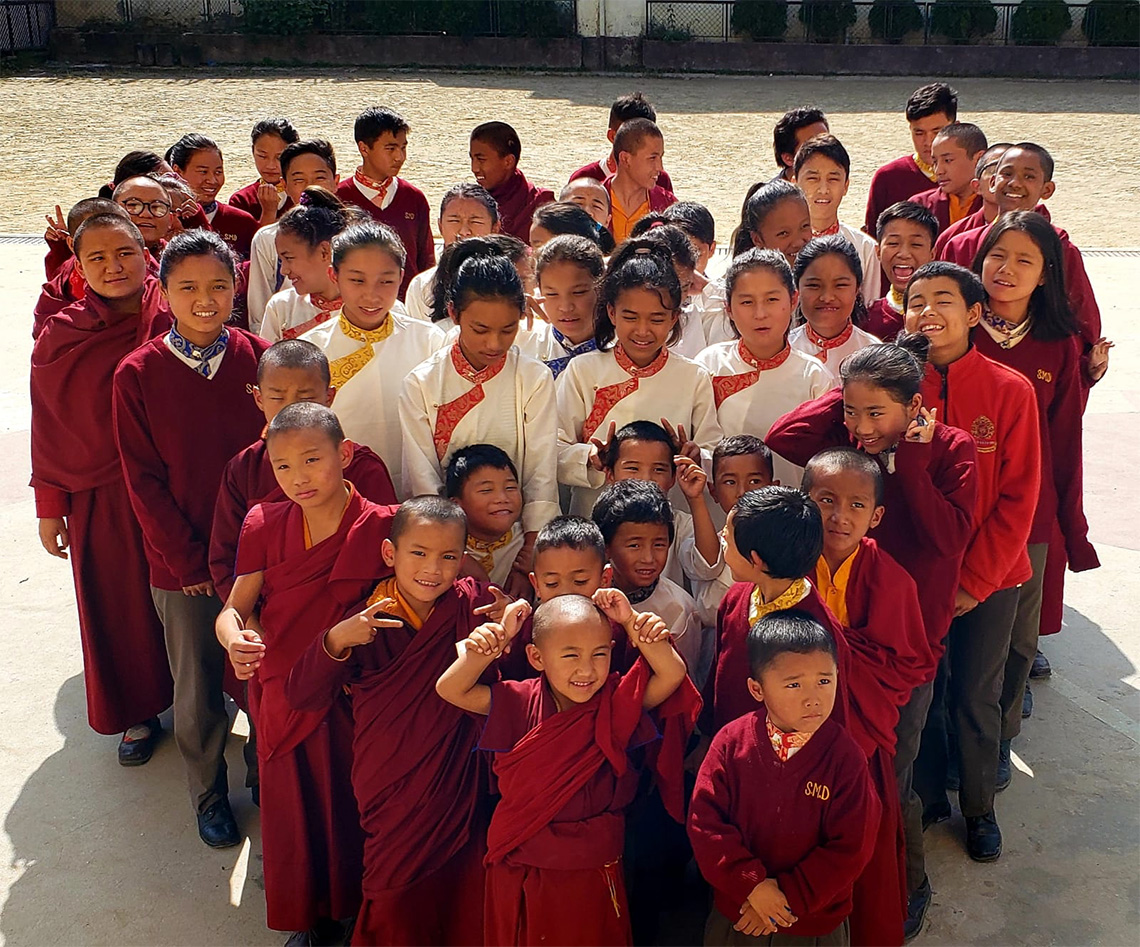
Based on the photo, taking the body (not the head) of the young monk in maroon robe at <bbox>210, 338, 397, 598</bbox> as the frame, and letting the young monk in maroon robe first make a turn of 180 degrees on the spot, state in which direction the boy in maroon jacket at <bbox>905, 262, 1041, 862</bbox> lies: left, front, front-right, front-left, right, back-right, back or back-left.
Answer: right

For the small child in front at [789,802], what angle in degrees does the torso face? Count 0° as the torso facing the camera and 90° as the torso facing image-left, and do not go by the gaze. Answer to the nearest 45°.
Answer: approximately 0°

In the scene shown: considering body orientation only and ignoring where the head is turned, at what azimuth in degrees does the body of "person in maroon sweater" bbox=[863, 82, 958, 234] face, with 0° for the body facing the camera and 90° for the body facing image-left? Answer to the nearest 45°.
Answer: approximately 0°

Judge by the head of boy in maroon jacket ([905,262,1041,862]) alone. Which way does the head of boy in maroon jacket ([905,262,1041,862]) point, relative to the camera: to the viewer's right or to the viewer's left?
to the viewer's left

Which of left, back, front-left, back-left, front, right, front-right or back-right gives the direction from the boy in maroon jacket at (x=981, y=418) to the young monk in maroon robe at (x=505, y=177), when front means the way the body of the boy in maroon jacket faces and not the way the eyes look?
right

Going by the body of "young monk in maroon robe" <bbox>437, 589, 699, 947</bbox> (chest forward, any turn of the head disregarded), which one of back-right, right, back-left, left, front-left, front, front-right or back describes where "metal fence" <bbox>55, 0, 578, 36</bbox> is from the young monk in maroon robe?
back

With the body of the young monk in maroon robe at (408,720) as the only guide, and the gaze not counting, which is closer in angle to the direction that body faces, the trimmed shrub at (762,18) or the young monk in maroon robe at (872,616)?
the young monk in maroon robe

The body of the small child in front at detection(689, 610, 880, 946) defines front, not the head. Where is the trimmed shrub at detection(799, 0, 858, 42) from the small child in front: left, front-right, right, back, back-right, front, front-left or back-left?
back

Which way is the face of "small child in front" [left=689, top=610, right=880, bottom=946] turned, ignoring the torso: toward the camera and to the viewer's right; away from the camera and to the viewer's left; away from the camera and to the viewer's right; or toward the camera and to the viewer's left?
toward the camera and to the viewer's right
